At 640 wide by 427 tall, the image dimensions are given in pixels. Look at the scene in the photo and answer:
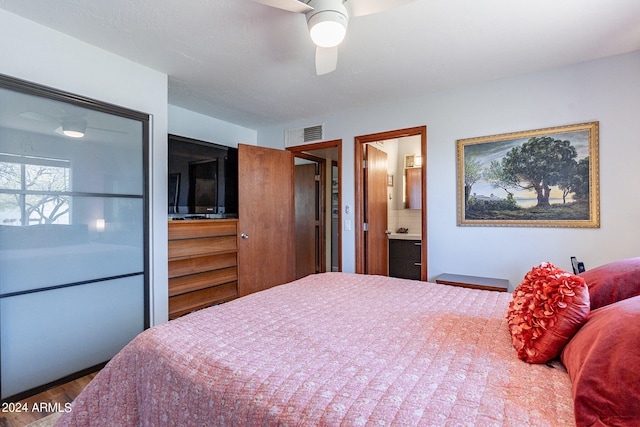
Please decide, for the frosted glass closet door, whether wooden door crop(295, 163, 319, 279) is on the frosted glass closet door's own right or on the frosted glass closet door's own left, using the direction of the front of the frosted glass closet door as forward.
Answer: on the frosted glass closet door's own left

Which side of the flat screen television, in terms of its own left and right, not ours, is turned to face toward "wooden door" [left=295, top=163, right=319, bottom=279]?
left

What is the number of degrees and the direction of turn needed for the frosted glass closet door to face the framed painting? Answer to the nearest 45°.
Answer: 0° — it already faces it

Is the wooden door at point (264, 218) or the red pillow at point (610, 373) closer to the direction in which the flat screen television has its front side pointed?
the red pillow

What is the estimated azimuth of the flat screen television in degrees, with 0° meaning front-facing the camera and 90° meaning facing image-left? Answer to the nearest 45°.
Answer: approximately 315°

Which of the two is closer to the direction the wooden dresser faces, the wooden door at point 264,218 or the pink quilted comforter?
the pink quilted comforter
